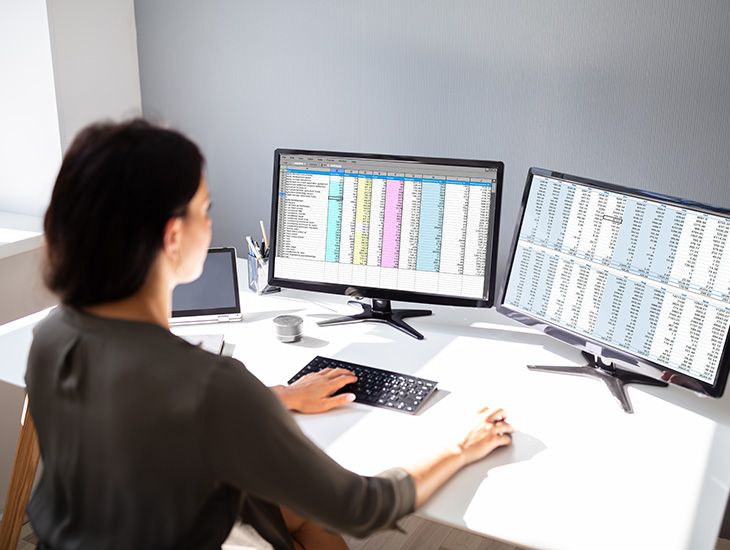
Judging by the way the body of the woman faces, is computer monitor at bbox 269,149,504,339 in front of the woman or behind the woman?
in front

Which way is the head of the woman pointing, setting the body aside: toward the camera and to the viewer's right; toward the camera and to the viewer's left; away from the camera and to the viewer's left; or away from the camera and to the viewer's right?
away from the camera and to the viewer's right

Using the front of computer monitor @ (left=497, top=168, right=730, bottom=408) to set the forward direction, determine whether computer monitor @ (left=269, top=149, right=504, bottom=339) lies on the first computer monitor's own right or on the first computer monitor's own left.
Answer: on the first computer monitor's own right

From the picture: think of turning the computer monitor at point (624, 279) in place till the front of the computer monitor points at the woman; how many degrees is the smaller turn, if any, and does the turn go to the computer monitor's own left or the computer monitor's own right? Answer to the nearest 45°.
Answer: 0° — it already faces them

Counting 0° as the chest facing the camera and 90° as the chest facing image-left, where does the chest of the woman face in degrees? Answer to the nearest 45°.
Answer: approximately 225°

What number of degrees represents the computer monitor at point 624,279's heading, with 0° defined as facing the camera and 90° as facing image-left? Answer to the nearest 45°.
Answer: approximately 45°

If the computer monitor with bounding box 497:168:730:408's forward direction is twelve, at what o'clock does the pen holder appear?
The pen holder is roughly at 2 o'clock from the computer monitor.

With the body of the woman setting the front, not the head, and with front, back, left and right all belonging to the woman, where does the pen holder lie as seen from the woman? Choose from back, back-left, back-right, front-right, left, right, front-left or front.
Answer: front-left
